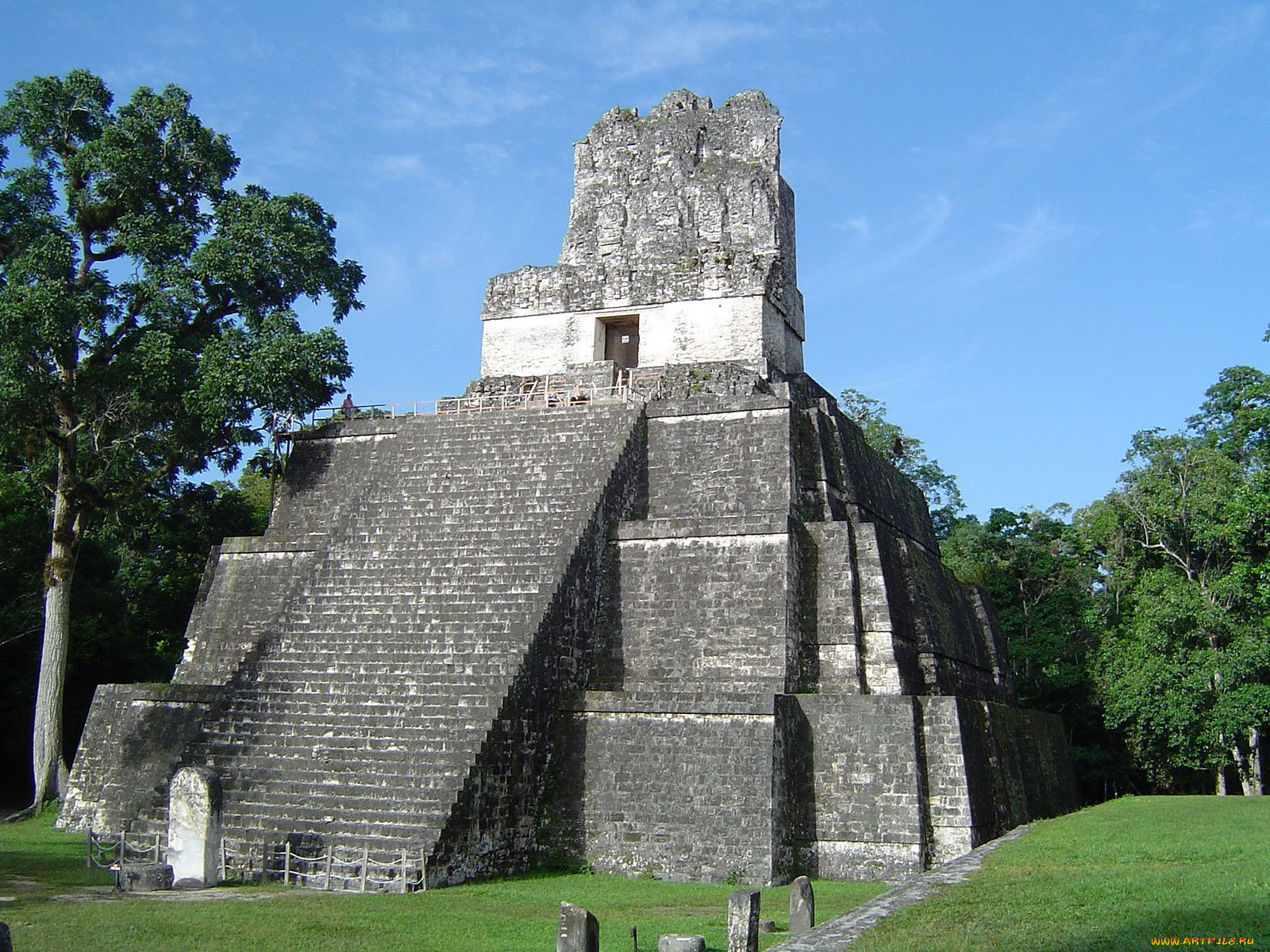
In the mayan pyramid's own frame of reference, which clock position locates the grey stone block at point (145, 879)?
The grey stone block is roughly at 12 o'clock from the mayan pyramid.

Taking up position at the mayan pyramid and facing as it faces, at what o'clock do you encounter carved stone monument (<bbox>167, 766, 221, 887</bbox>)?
The carved stone monument is roughly at 12 o'clock from the mayan pyramid.

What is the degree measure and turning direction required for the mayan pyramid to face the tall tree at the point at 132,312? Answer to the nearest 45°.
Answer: approximately 90° to its right

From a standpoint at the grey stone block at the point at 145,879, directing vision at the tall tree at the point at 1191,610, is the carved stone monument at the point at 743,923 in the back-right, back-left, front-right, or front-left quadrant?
front-right

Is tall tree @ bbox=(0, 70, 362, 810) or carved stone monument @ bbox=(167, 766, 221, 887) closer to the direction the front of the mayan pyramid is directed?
the carved stone monument

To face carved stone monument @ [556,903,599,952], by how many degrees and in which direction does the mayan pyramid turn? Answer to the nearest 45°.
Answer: approximately 45° to its left

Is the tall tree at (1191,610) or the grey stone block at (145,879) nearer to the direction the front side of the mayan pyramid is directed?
the grey stone block

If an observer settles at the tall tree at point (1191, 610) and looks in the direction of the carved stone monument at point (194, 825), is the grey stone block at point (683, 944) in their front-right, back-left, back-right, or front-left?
front-left

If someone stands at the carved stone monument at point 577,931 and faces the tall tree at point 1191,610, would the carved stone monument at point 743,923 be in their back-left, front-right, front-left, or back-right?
front-right

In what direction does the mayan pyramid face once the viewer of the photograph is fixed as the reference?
facing the viewer and to the left of the viewer

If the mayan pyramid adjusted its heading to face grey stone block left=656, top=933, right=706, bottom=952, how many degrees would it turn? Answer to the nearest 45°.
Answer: approximately 45° to its left
